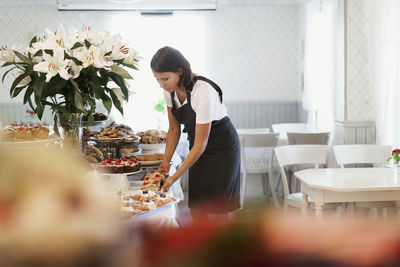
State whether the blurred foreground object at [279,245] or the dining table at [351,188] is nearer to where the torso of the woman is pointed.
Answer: the blurred foreground object

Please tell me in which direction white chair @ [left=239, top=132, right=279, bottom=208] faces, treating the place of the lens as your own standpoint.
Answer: facing away from the viewer

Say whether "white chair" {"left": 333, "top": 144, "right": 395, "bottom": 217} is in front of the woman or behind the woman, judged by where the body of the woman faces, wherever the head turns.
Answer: behind

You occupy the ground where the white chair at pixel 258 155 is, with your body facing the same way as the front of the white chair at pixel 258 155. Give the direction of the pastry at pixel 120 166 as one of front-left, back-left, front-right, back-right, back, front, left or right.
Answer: back

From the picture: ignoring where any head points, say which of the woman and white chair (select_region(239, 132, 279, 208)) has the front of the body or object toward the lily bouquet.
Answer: the woman

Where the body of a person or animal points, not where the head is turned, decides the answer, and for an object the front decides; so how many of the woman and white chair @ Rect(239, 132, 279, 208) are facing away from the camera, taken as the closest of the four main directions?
1
